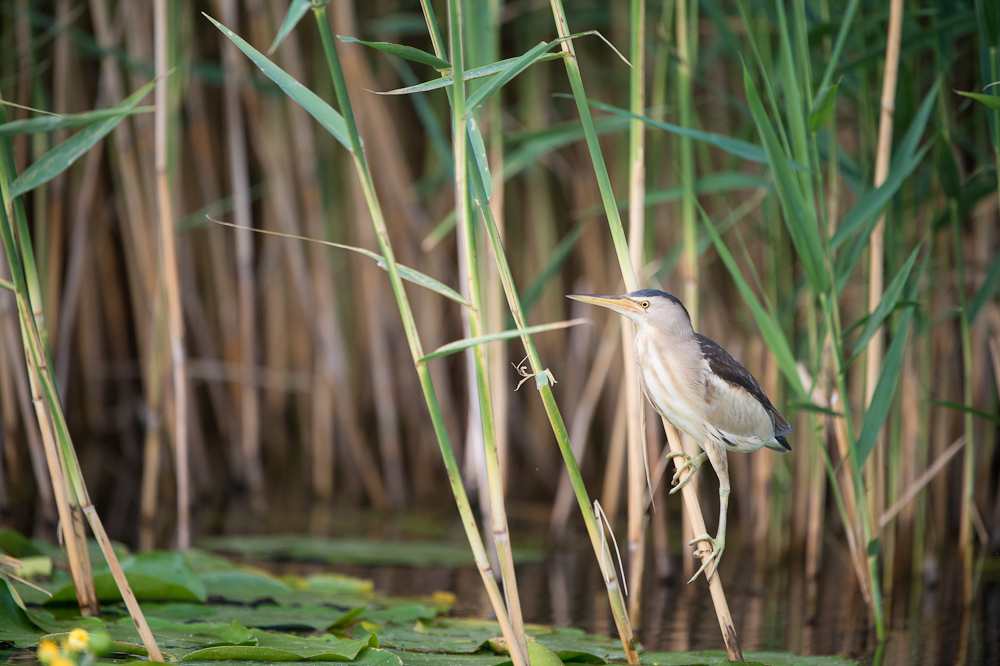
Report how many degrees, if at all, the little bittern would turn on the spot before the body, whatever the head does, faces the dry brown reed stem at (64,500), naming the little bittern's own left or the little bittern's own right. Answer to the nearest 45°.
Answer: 0° — it already faces it

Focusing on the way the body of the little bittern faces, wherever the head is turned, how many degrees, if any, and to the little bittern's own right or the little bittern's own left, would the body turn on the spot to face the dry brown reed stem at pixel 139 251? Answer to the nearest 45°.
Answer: approximately 45° to the little bittern's own right

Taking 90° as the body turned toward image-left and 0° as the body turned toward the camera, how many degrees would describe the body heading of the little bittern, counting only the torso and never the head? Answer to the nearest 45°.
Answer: approximately 90°

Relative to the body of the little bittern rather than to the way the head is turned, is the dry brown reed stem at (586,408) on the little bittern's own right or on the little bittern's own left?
on the little bittern's own right

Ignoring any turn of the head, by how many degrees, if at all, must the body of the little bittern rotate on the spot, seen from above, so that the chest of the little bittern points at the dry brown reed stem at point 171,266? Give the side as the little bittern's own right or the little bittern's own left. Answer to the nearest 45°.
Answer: approximately 45° to the little bittern's own right
